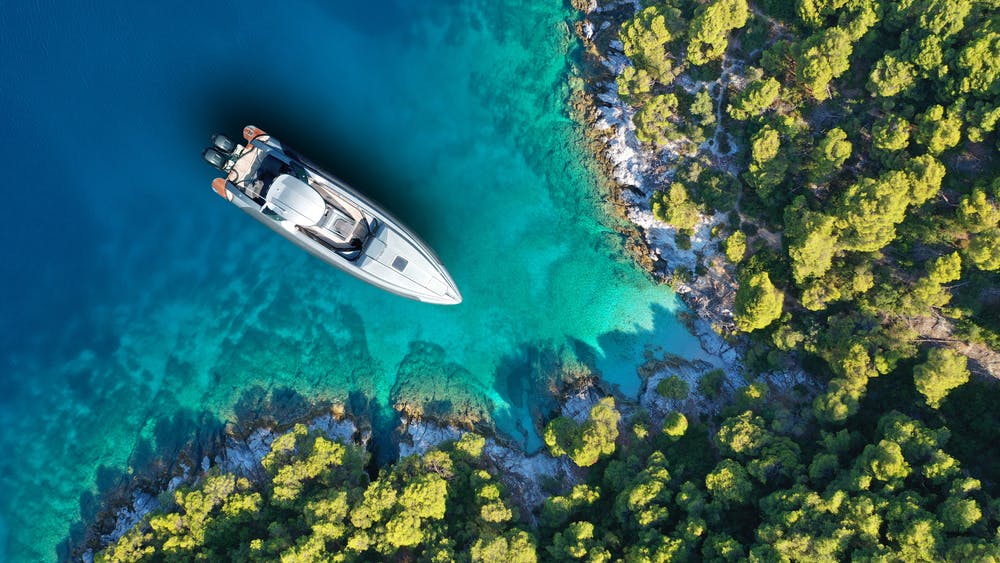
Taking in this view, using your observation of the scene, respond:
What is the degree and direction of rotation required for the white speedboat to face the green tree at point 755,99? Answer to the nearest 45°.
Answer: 0° — it already faces it

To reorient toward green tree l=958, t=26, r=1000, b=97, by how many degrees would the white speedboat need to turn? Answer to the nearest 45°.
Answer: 0° — it already faces it

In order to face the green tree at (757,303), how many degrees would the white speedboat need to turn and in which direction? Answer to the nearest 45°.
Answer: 0° — it already faces it

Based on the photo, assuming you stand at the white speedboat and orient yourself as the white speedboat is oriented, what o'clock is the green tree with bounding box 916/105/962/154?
The green tree is roughly at 12 o'clock from the white speedboat.

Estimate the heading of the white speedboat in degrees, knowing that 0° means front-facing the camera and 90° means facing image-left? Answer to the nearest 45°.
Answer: approximately 315°

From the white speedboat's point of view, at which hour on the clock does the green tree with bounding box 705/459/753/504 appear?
The green tree is roughly at 11 o'clock from the white speedboat.

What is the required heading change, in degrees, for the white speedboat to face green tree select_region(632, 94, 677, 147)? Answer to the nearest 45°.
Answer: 0° — it already faces it
